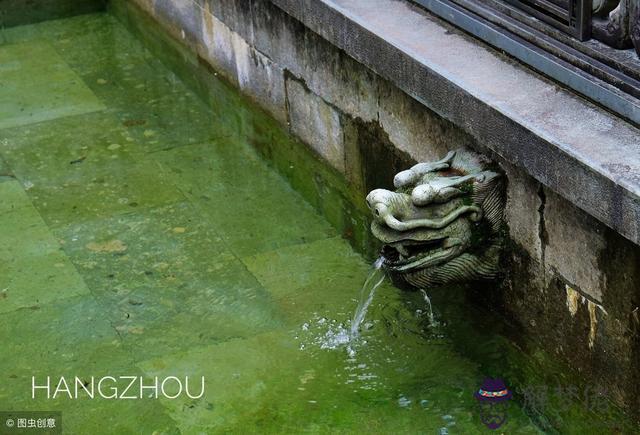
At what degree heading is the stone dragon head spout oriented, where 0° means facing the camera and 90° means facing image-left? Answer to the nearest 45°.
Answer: approximately 45°
